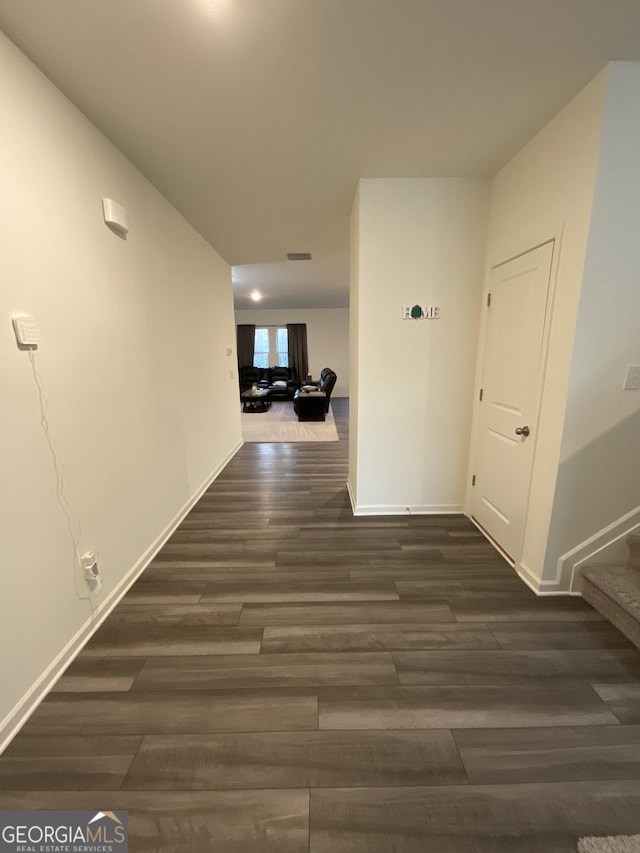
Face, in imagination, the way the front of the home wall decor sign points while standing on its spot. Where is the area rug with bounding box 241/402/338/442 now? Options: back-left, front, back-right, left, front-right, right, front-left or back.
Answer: back-right

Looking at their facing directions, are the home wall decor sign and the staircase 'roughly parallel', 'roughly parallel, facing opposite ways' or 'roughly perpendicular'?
roughly perpendicular

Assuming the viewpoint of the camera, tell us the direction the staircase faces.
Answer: facing the viewer and to the left of the viewer

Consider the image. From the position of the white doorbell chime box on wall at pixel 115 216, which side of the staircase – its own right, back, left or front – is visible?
front

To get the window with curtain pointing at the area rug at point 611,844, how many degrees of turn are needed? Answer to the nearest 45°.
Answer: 0° — it already faces it

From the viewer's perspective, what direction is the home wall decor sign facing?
toward the camera

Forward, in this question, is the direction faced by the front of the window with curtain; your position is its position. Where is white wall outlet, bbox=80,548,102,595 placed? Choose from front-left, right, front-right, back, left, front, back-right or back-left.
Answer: front

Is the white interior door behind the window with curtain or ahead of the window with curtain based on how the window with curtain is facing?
ahead

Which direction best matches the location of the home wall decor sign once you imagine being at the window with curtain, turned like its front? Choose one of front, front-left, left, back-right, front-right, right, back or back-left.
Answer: front

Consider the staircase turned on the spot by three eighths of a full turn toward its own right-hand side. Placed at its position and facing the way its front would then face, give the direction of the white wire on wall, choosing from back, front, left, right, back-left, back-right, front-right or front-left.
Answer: back-left

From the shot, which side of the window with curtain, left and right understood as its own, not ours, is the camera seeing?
front

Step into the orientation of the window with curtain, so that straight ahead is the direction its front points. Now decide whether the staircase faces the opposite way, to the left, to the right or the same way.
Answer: to the right

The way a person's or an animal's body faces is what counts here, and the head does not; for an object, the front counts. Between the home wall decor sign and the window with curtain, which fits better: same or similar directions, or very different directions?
same or similar directions

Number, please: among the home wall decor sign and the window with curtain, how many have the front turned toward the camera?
2

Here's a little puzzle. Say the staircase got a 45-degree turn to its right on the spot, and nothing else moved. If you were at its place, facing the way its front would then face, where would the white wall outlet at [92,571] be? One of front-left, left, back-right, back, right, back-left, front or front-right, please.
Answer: front-left

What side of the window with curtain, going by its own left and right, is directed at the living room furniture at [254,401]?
front

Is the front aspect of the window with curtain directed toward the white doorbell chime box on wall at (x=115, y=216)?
yes
